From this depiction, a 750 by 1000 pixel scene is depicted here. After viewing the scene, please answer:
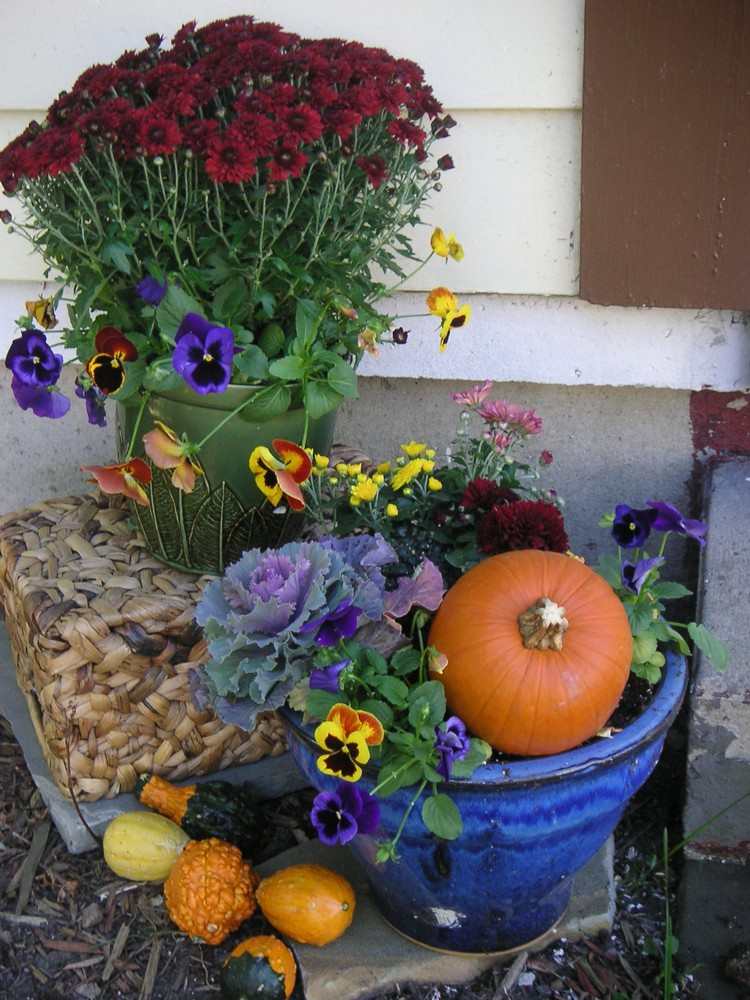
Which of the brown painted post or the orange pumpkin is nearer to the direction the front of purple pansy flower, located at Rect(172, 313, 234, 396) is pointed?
the orange pumpkin

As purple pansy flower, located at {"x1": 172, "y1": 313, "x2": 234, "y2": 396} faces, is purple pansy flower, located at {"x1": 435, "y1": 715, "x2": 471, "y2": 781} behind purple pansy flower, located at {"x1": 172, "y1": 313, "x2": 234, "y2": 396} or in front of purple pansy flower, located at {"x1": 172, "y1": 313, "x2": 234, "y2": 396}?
in front

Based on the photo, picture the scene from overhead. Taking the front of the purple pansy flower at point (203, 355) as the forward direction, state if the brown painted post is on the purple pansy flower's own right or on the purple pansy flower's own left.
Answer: on the purple pansy flower's own left

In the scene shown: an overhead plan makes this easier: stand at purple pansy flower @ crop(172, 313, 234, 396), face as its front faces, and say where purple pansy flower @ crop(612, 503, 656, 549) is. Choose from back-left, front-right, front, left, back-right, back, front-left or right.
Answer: left

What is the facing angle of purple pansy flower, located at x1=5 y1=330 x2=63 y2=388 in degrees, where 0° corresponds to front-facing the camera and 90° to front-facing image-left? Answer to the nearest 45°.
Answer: approximately 0°

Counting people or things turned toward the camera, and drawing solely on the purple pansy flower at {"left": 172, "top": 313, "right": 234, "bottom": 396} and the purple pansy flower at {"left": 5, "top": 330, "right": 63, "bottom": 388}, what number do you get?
2

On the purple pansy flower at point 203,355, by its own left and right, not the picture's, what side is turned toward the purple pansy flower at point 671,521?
left

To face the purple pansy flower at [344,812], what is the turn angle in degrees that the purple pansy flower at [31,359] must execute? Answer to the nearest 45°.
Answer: approximately 45° to its left
